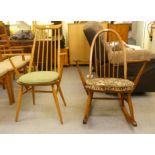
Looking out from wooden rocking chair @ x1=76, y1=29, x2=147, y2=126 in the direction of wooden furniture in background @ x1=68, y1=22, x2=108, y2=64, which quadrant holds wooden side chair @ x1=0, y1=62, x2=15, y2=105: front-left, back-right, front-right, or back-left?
front-left

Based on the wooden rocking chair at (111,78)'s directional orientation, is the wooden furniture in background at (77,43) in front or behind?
behind

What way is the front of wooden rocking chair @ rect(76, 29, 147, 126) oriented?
toward the camera

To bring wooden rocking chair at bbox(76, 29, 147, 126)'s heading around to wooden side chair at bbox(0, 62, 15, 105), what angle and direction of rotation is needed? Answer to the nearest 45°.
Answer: approximately 90° to its right
